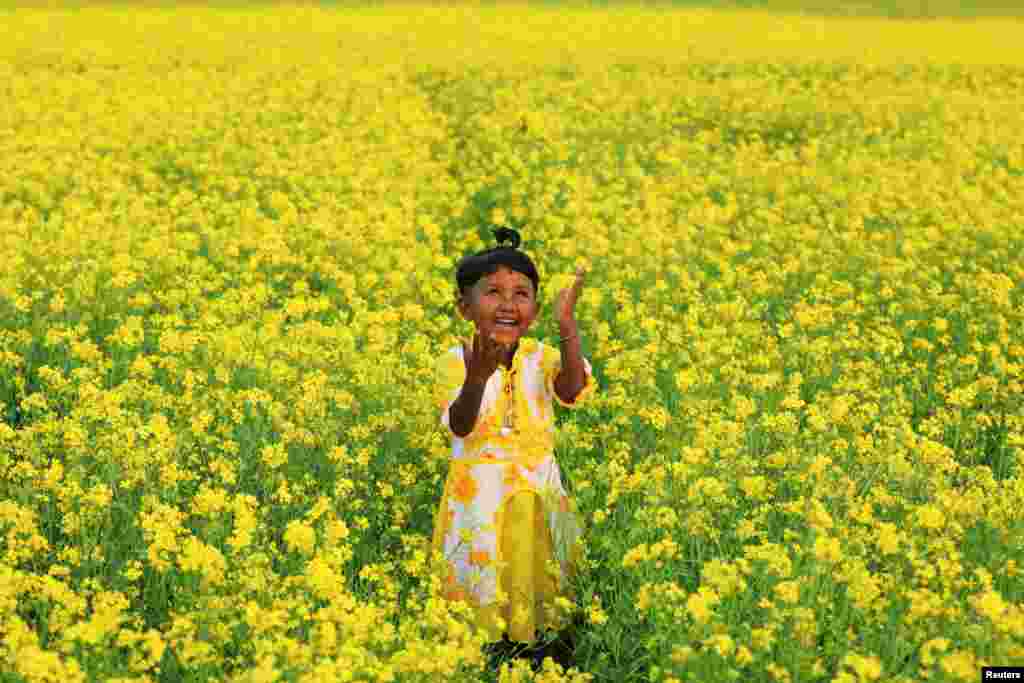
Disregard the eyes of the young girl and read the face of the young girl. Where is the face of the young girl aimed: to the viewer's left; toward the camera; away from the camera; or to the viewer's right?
toward the camera

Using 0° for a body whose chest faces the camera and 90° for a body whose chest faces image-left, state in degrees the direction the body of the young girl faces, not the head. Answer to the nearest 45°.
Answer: approximately 0°
